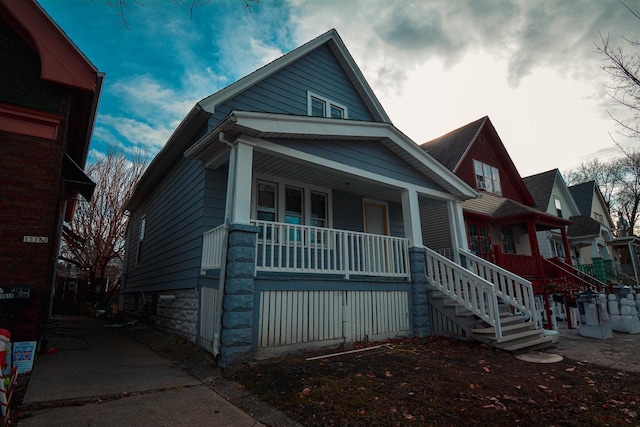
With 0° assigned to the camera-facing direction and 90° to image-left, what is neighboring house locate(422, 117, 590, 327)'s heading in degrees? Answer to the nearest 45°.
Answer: approximately 315°

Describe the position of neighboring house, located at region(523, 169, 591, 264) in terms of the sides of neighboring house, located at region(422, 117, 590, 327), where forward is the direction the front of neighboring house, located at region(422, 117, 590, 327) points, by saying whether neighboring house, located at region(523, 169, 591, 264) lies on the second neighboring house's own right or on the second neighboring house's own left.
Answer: on the second neighboring house's own left

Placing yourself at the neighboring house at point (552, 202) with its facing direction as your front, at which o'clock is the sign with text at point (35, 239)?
The sign with text is roughly at 2 o'clock from the neighboring house.

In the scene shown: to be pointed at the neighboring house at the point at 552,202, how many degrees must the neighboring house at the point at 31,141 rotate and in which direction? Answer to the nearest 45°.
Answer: approximately 45° to its left

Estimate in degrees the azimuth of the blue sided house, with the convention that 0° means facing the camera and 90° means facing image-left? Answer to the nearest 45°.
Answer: approximately 315°

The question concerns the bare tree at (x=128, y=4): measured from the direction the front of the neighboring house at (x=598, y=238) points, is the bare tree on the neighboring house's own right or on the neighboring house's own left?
on the neighboring house's own right

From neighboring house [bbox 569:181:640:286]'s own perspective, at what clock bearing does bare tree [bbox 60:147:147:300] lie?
The bare tree is roughly at 3 o'clock from the neighboring house.

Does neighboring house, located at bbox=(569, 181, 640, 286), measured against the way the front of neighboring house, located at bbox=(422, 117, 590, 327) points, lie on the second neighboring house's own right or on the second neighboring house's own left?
on the second neighboring house's own left

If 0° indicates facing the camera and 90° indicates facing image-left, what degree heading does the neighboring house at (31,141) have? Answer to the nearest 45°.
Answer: approximately 315°

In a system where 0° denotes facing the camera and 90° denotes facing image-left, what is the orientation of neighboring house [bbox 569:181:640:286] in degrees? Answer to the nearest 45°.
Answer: approximately 315°

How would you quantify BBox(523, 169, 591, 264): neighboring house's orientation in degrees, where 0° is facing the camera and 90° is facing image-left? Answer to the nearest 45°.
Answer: approximately 315°

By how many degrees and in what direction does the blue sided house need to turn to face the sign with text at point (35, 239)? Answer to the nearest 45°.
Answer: approximately 90° to its right
